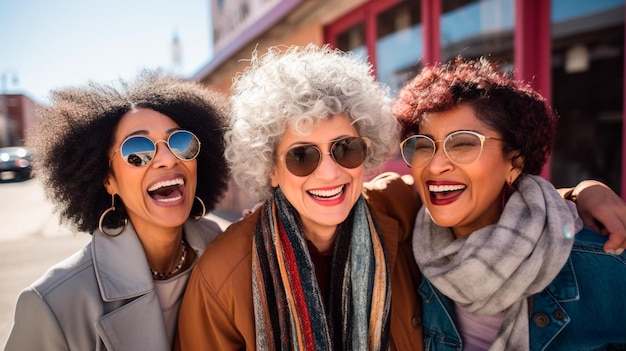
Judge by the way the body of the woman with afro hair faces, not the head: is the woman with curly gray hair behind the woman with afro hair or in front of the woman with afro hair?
in front

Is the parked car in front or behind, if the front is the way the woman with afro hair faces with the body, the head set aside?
behind

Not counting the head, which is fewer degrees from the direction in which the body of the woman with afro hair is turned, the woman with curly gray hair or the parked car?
the woman with curly gray hair

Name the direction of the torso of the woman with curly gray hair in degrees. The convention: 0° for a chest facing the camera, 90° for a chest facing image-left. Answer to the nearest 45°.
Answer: approximately 0°

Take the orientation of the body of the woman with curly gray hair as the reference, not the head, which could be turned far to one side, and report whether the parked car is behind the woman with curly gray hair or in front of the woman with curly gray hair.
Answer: behind

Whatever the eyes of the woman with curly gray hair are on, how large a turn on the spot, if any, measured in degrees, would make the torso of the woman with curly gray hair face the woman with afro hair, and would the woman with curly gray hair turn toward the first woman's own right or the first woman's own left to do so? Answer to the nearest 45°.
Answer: approximately 90° to the first woman's own right

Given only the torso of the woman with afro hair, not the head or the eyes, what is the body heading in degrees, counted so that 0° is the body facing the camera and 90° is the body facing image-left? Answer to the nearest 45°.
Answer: approximately 315°
